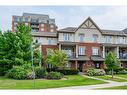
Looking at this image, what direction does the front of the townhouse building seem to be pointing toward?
toward the camera

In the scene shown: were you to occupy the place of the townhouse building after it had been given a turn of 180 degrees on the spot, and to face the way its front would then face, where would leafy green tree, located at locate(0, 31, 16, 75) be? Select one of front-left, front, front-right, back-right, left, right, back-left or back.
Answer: back-left

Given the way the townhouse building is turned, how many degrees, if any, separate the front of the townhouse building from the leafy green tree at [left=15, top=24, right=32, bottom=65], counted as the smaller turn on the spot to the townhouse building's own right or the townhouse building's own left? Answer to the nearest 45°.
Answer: approximately 45° to the townhouse building's own right

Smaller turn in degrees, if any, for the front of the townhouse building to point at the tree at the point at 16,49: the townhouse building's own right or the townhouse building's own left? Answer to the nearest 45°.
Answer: approximately 45° to the townhouse building's own right
